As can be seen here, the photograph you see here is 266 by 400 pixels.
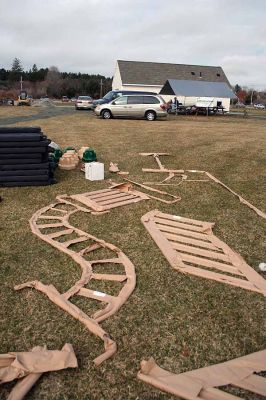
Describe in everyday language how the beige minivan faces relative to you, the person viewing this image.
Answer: facing to the left of the viewer

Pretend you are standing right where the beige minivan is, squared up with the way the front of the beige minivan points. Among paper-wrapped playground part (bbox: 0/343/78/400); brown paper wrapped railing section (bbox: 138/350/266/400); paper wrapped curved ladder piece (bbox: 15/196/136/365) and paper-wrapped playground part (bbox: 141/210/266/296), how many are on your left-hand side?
4

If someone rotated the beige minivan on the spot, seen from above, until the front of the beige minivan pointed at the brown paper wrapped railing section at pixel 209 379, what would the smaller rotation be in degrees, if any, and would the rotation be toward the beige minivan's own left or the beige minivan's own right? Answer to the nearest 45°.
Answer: approximately 90° to the beige minivan's own left

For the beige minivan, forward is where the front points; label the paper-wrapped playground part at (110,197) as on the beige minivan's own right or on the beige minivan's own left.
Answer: on the beige minivan's own left

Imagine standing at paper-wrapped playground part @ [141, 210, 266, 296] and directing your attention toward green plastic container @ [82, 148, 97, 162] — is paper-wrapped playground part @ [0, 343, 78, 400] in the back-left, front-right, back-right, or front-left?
back-left

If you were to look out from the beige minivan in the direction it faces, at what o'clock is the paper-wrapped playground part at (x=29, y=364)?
The paper-wrapped playground part is roughly at 9 o'clock from the beige minivan.

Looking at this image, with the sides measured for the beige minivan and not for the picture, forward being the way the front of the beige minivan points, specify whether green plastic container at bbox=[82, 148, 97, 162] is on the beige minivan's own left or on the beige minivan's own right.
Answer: on the beige minivan's own left

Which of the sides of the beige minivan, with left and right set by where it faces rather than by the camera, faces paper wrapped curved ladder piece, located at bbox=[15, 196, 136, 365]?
left

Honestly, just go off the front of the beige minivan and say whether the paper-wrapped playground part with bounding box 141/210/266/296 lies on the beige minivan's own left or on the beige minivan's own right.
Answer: on the beige minivan's own left
